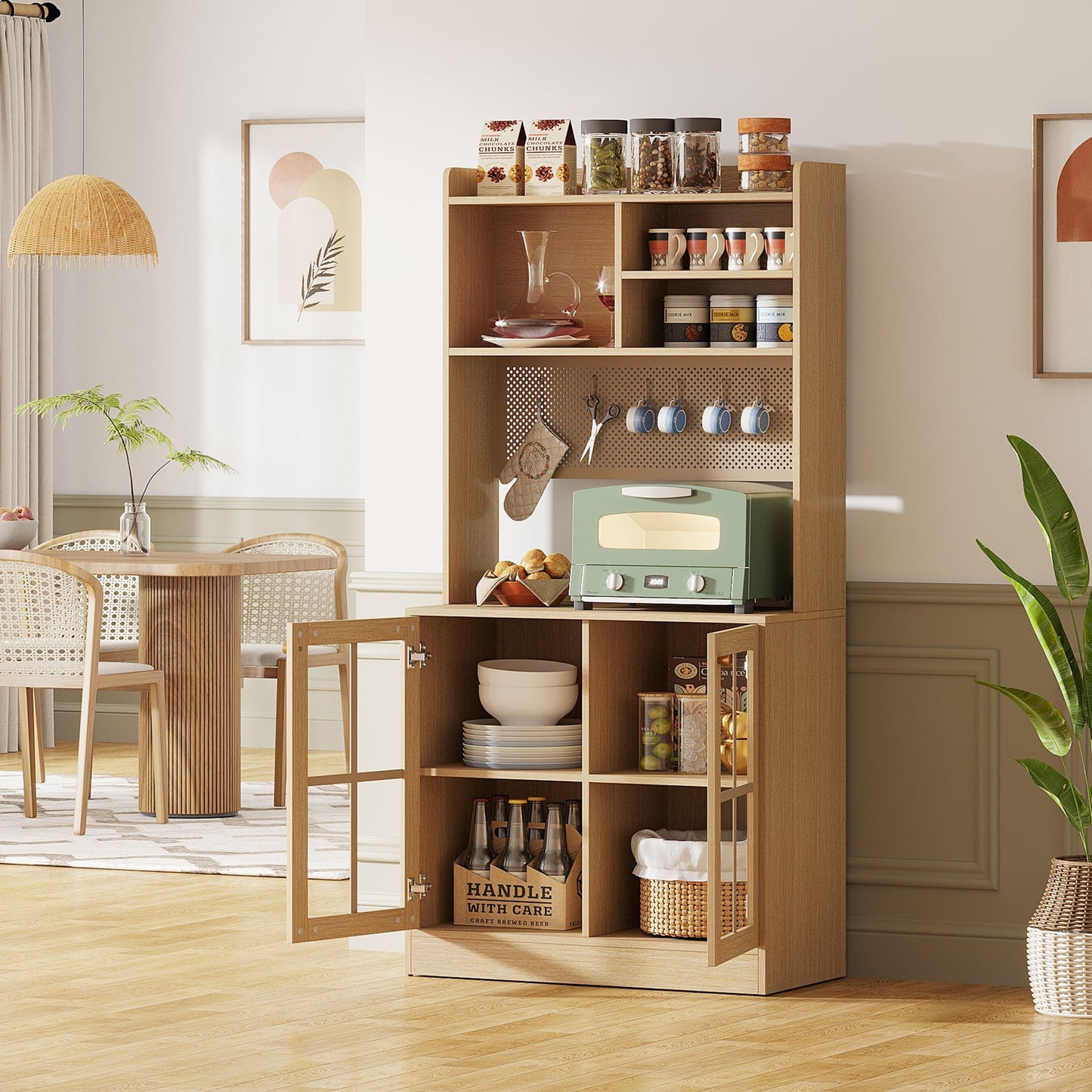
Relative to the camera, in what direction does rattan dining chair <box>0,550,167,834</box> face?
facing away from the viewer and to the right of the viewer

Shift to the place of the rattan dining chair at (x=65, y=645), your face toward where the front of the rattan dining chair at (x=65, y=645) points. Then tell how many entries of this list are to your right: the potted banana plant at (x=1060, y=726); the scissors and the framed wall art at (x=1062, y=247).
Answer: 3

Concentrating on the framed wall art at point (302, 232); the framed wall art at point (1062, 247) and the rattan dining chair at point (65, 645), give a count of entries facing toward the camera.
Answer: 2

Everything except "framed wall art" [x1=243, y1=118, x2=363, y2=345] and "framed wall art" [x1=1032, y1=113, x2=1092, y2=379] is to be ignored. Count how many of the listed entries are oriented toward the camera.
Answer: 2

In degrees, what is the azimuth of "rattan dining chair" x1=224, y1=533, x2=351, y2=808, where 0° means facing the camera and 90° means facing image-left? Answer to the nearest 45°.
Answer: approximately 45°

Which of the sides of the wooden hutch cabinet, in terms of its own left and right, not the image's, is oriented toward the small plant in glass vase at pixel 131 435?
right

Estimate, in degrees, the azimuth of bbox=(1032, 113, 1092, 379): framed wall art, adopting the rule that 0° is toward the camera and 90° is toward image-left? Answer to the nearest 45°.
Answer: approximately 0°

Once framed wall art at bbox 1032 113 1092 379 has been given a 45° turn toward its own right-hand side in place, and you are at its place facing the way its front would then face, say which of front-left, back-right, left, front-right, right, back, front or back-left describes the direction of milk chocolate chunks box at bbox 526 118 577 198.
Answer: front-right
